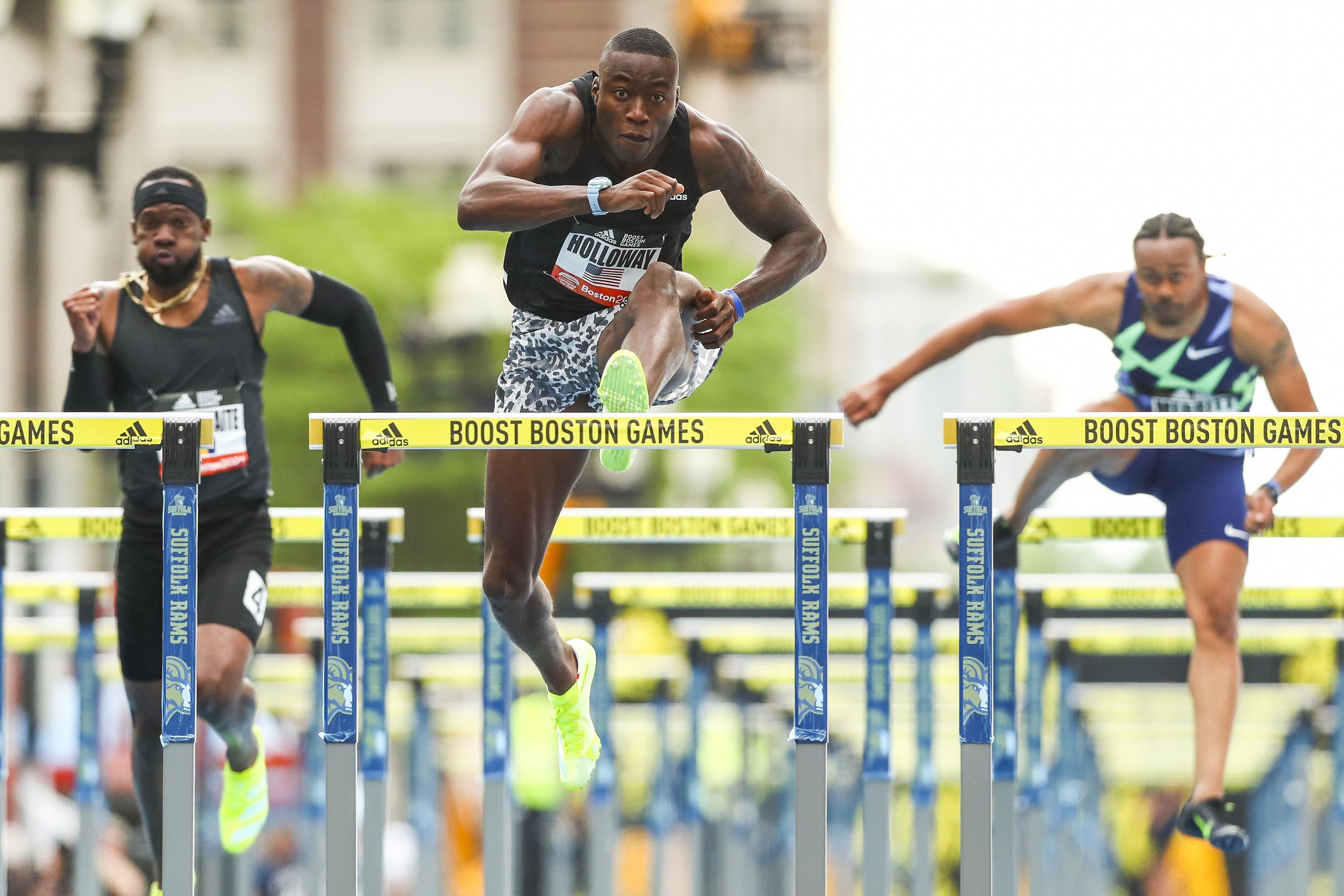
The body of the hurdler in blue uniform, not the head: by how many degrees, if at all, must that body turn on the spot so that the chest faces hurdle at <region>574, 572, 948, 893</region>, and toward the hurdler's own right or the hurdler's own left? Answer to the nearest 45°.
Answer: approximately 135° to the hurdler's own right

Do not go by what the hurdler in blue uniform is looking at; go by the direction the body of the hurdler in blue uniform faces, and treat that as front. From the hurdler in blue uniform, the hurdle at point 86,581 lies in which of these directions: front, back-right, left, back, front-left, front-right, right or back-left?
right

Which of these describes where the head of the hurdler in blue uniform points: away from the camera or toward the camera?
toward the camera

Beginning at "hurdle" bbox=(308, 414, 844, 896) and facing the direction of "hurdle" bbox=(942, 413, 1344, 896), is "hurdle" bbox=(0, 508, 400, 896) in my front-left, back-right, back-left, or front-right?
back-left

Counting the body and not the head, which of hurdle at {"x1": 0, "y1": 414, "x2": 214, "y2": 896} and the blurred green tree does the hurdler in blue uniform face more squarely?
the hurdle

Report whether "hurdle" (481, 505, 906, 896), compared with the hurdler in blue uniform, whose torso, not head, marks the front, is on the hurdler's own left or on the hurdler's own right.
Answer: on the hurdler's own right

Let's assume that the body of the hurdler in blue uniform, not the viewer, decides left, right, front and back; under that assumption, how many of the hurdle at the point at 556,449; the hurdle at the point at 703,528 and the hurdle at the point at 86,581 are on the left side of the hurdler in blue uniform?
0

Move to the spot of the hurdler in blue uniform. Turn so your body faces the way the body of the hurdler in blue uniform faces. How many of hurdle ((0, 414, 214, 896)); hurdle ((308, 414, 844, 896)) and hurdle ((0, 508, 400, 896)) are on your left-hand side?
0

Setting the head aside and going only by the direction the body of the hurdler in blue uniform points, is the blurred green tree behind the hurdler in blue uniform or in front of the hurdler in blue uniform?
behind

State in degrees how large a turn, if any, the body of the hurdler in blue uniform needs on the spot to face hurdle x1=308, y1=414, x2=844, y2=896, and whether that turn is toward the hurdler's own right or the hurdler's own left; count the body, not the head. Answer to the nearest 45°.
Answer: approximately 45° to the hurdler's own right

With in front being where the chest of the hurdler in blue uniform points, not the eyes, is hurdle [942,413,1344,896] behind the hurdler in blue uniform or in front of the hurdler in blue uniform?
in front

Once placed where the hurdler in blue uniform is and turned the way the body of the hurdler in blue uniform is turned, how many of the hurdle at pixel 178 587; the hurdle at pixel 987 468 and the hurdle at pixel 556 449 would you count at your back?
0

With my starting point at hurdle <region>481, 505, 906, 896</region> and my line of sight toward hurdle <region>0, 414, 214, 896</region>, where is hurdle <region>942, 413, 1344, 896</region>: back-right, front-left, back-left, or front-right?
front-left

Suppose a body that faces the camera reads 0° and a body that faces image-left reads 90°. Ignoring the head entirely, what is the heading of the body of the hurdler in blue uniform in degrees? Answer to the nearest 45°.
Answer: approximately 0°
